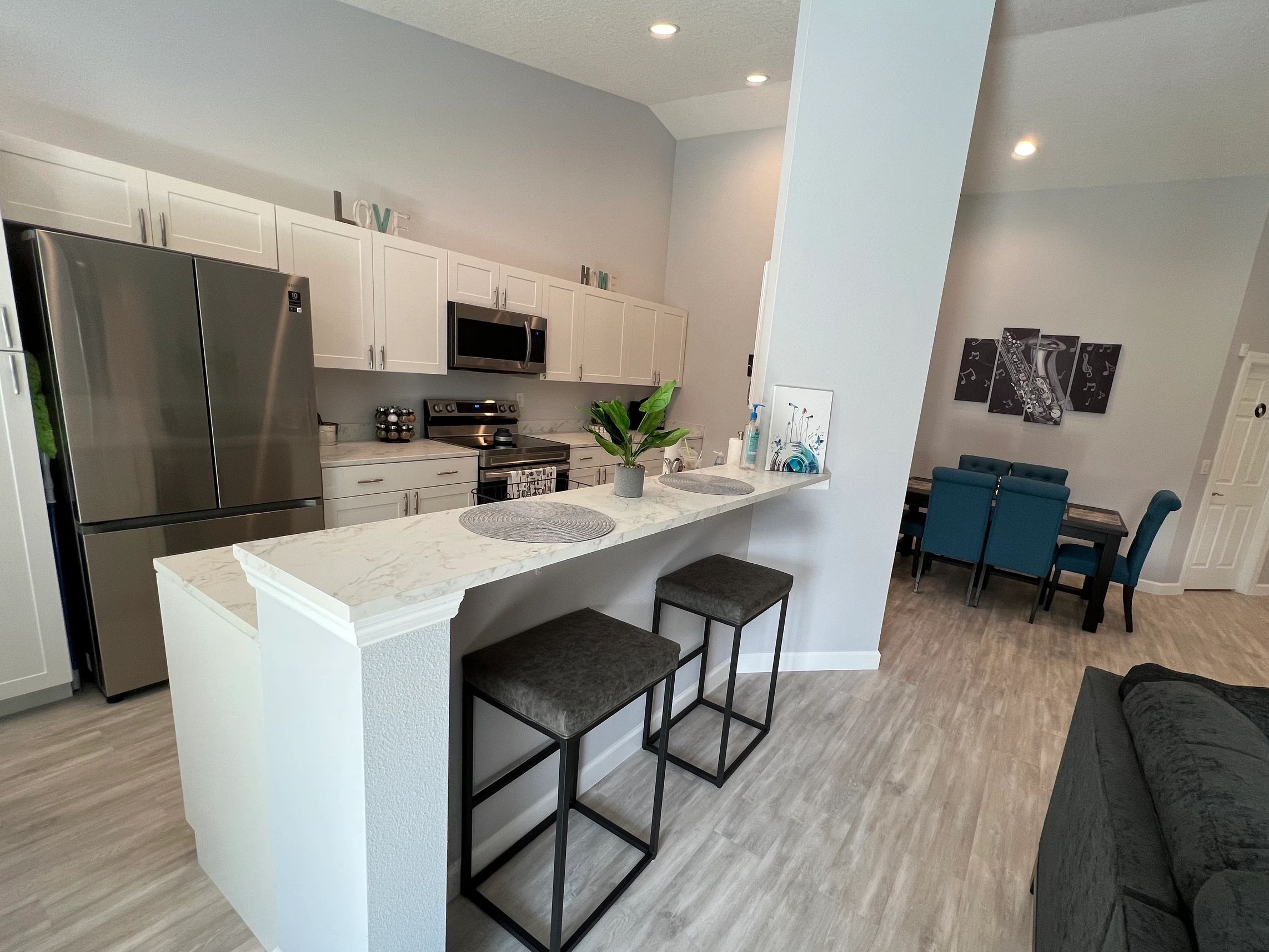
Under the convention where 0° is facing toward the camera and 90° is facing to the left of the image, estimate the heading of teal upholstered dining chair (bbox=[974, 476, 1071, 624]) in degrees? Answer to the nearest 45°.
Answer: approximately 180°

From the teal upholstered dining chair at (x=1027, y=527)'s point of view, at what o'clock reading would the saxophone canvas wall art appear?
The saxophone canvas wall art is roughly at 12 o'clock from the teal upholstered dining chair.

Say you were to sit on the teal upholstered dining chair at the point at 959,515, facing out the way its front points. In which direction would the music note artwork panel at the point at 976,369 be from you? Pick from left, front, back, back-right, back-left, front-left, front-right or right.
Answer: front

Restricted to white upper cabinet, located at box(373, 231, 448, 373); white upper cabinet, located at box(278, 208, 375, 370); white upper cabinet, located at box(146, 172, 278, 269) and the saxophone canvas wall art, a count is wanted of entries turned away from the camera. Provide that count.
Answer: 0

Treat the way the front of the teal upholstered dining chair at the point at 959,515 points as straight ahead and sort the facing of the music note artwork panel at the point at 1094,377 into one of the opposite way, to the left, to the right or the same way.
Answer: the opposite way

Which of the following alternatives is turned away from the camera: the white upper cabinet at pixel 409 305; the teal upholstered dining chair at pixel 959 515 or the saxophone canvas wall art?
the teal upholstered dining chair

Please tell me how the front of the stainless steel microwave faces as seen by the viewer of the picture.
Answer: facing the viewer and to the right of the viewer

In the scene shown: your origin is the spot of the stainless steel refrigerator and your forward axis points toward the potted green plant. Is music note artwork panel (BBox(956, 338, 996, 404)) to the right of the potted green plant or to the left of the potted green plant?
left

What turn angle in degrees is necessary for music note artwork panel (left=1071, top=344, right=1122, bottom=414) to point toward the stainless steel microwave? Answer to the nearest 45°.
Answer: approximately 45° to its right

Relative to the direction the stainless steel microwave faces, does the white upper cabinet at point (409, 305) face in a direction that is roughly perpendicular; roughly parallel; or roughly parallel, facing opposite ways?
roughly parallel

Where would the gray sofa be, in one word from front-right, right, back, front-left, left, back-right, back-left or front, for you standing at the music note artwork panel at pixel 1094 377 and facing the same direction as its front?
front

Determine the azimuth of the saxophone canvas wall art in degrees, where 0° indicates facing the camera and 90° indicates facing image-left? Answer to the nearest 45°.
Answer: approximately 0°

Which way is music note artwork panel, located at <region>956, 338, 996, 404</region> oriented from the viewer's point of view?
toward the camera

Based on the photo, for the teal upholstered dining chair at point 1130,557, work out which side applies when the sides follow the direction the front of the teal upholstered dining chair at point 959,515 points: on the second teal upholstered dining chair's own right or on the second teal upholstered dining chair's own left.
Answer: on the second teal upholstered dining chair's own right

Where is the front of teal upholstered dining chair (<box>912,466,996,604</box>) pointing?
away from the camera

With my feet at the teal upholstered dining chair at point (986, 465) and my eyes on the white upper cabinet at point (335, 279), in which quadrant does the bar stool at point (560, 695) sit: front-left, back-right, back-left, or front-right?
front-left

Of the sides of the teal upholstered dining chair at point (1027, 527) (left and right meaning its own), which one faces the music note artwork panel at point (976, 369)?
front

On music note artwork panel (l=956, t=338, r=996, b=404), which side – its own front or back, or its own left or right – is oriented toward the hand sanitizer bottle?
front
